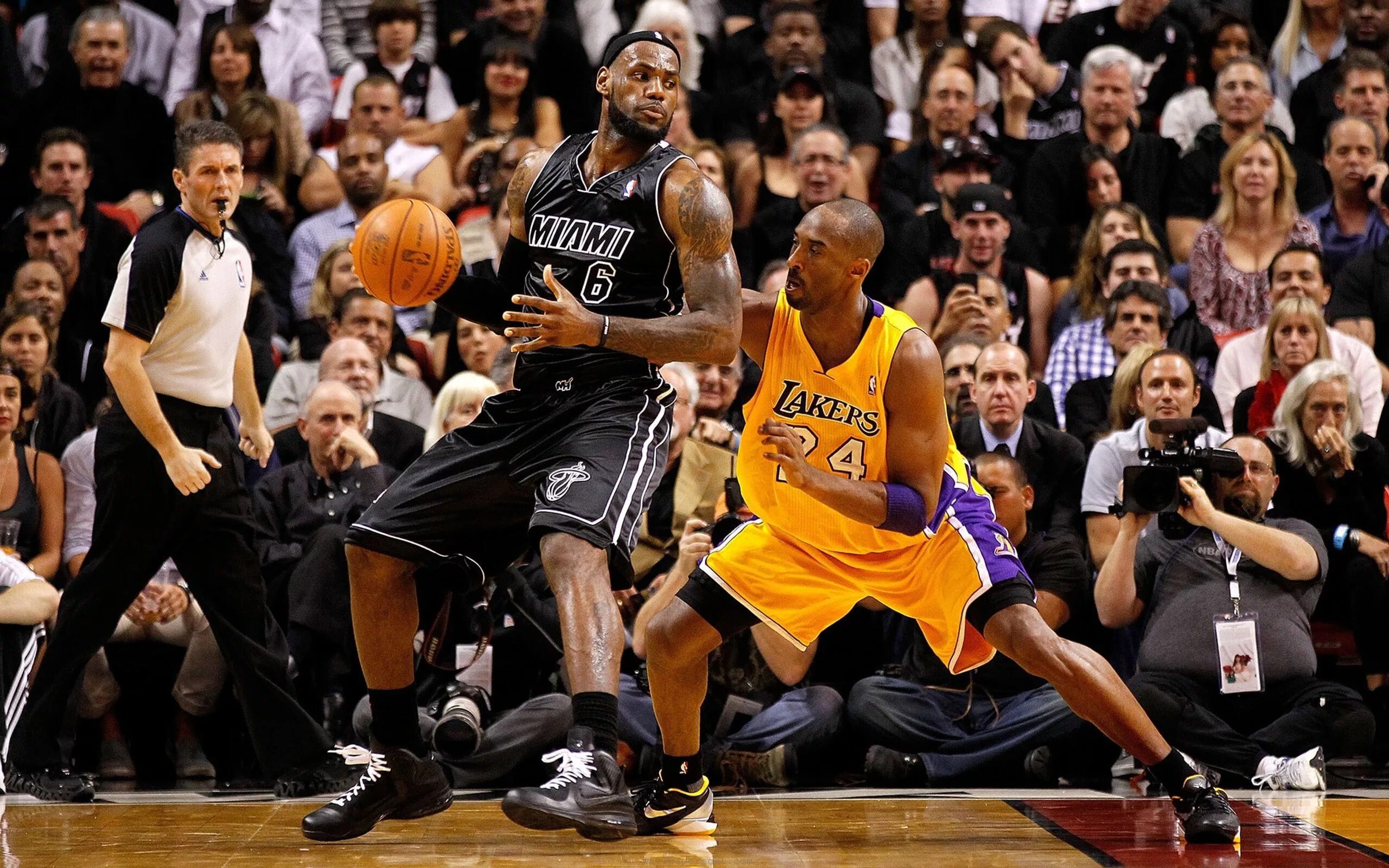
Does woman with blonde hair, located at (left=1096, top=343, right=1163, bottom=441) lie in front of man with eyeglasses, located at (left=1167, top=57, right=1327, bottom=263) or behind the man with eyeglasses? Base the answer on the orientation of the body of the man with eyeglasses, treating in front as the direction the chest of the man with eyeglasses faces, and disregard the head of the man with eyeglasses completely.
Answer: in front

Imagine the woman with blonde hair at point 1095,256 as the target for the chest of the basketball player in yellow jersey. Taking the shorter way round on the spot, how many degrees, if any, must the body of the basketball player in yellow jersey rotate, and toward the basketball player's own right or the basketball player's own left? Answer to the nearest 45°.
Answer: approximately 135° to the basketball player's own right

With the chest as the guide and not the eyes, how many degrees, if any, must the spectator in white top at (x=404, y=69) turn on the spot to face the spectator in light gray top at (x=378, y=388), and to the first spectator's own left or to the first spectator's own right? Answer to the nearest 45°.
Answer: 0° — they already face them

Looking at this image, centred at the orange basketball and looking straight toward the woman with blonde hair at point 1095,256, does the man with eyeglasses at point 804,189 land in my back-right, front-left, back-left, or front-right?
front-left

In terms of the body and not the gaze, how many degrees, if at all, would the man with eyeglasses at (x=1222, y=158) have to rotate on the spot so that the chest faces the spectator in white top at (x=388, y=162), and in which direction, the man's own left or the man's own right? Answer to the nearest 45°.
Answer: approximately 90° to the man's own right

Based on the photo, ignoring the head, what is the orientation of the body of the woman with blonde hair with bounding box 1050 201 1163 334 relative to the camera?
toward the camera

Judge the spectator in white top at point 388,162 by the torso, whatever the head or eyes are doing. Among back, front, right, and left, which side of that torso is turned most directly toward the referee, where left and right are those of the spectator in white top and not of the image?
front

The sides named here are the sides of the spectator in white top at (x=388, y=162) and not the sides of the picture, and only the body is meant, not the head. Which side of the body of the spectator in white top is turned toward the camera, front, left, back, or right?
front

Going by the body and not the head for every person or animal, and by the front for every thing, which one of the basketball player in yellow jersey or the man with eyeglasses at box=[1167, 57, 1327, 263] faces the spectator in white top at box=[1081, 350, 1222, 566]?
the man with eyeglasses

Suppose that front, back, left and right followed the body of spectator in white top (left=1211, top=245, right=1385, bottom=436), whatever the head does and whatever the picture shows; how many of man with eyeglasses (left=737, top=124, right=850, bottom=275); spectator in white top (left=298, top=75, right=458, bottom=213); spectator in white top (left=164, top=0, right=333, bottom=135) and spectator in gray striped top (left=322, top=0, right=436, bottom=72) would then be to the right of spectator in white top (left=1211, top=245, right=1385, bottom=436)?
4

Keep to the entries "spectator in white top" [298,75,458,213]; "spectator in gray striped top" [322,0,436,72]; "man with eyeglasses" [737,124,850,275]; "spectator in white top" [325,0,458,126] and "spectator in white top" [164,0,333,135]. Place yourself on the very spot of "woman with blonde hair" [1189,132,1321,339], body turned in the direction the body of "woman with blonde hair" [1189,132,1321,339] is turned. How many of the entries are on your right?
5

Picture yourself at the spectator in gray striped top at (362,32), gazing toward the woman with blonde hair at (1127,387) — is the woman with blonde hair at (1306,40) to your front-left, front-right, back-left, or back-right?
front-left

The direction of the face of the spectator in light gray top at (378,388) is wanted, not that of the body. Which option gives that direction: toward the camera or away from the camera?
toward the camera

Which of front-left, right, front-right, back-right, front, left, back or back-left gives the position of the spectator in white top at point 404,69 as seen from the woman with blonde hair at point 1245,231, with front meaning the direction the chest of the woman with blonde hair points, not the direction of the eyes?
right

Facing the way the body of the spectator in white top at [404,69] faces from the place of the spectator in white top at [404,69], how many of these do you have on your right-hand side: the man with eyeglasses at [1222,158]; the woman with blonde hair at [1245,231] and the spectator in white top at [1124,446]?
0

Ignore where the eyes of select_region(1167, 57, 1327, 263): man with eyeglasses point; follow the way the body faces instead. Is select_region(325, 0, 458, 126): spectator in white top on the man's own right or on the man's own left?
on the man's own right

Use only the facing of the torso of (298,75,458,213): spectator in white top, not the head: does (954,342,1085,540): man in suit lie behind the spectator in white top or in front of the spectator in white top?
in front

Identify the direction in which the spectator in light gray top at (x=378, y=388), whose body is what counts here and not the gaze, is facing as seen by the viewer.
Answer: toward the camera

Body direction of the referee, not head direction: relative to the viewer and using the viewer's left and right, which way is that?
facing the viewer and to the right of the viewer
